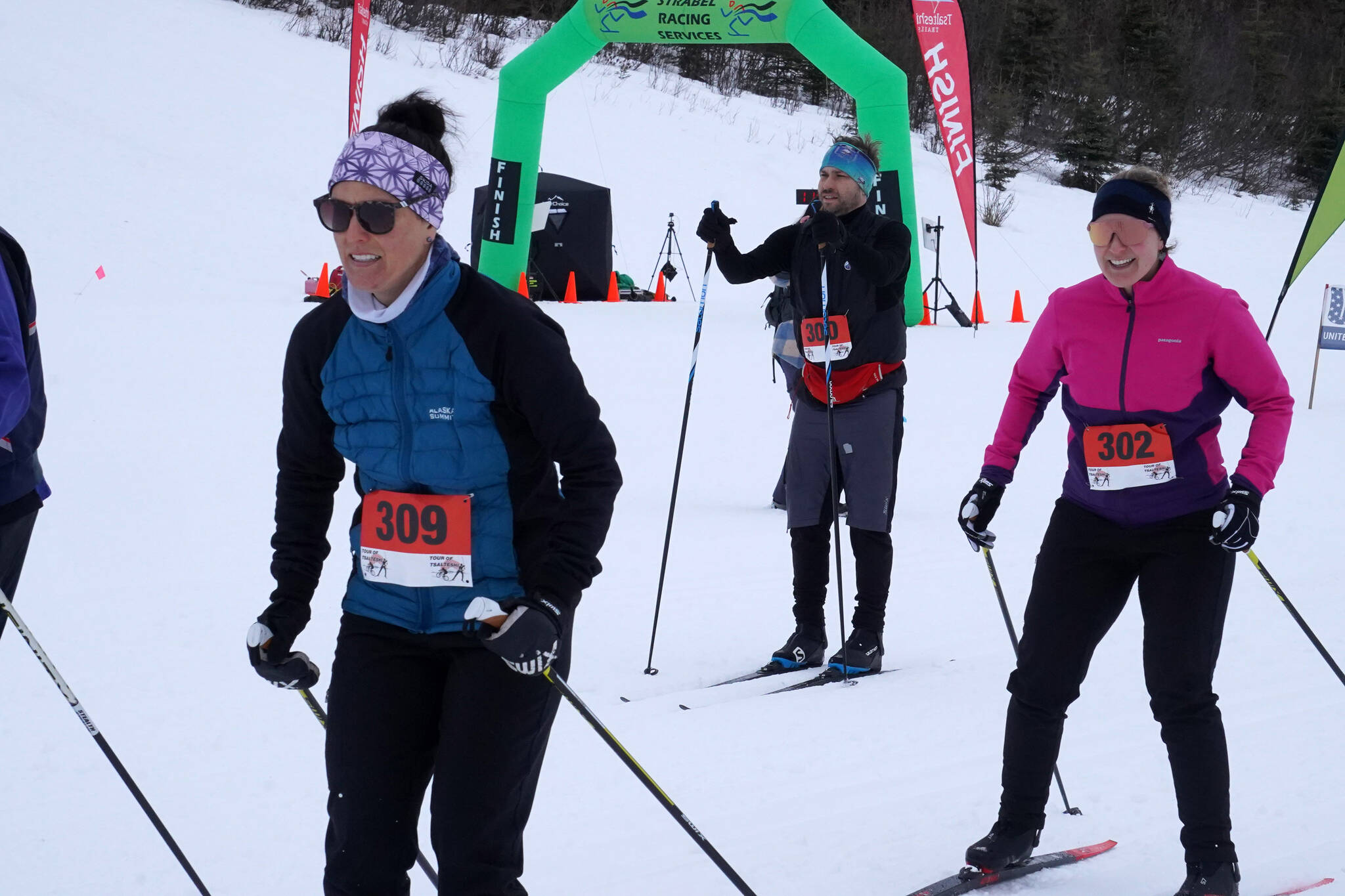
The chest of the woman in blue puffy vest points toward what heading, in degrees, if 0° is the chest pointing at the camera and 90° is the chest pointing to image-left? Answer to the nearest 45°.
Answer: approximately 45°

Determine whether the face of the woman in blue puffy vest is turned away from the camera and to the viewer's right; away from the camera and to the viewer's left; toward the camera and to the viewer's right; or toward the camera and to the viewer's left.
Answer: toward the camera and to the viewer's left

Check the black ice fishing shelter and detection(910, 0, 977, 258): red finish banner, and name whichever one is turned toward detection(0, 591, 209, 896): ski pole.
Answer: the black ice fishing shelter

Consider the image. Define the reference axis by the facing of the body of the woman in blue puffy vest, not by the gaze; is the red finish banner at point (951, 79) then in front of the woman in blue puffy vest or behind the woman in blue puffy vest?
behind

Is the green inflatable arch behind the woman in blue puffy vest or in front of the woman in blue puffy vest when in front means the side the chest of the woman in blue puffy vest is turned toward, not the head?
behind

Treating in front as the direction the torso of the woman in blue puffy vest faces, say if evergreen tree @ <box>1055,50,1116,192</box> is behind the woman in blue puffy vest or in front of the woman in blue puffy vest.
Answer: behind

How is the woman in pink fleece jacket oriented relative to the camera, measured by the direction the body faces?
toward the camera

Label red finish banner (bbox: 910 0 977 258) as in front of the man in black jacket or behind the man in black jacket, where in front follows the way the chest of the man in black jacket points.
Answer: behind

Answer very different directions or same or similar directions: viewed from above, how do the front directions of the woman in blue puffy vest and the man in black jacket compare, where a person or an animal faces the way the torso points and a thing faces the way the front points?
same or similar directions

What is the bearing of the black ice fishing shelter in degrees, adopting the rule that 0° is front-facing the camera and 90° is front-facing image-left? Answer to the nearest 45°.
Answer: approximately 0°

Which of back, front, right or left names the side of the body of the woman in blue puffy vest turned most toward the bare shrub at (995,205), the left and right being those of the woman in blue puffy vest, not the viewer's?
back

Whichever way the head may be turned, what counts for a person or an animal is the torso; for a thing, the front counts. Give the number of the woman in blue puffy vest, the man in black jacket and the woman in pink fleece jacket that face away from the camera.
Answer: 0

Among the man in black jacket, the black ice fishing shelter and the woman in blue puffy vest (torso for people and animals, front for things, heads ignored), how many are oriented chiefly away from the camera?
0

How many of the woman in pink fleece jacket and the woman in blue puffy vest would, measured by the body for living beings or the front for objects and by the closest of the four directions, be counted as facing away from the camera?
0

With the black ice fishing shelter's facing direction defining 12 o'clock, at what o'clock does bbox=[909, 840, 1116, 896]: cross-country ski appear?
The cross-country ski is roughly at 12 o'clock from the black ice fishing shelter.
